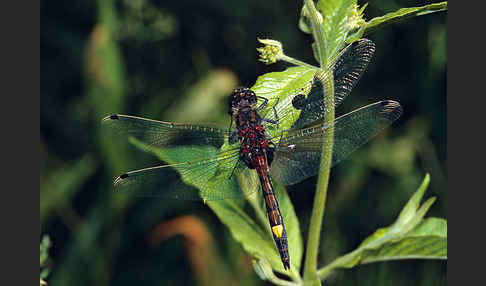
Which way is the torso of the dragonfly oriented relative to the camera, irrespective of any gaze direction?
away from the camera

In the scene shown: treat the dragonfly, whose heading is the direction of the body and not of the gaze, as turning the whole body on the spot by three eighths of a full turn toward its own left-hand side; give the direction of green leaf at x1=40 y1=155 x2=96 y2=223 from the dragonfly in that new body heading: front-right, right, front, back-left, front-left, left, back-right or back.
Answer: right
